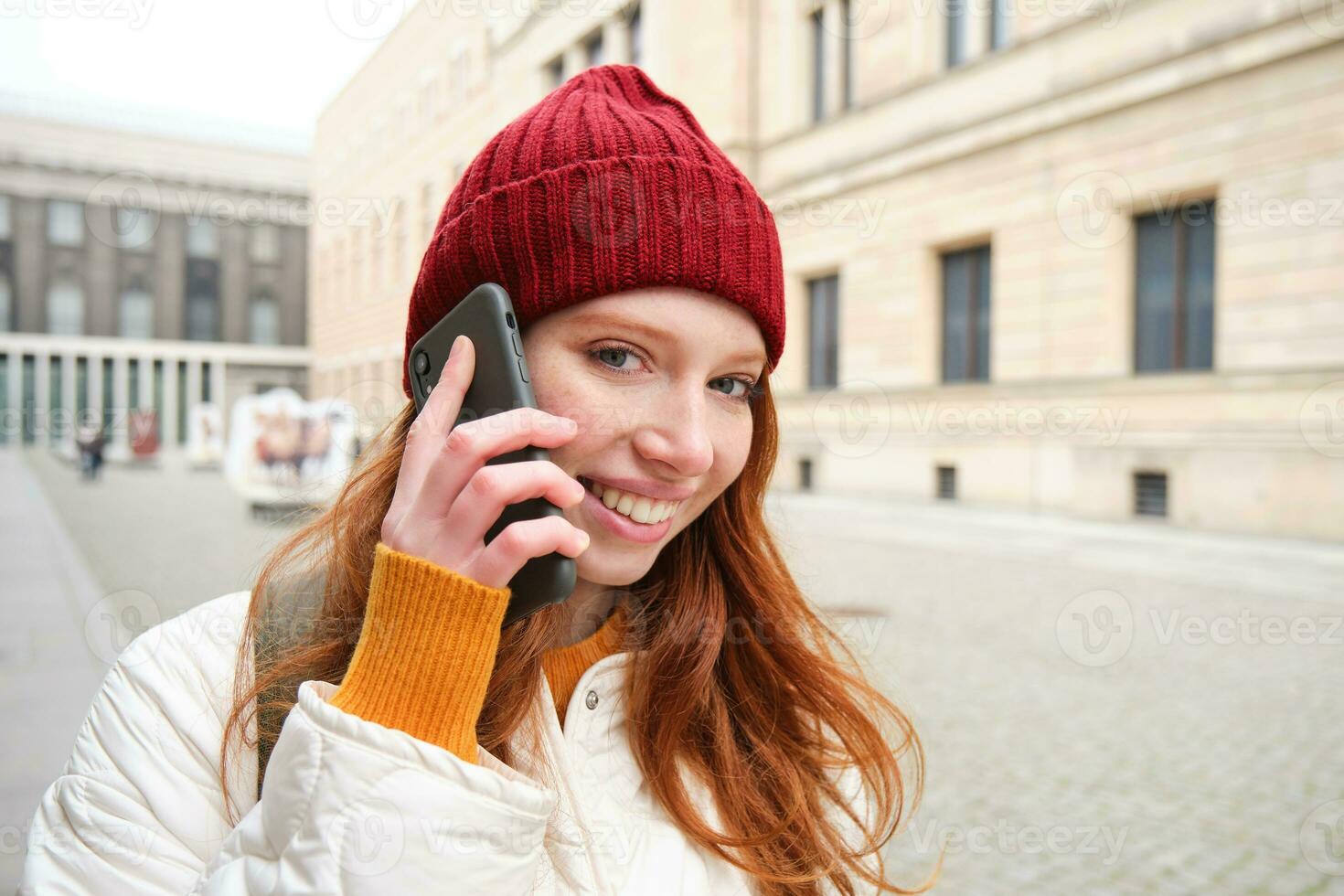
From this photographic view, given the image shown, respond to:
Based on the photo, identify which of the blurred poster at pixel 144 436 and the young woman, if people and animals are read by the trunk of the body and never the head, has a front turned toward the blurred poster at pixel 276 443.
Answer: the blurred poster at pixel 144 436

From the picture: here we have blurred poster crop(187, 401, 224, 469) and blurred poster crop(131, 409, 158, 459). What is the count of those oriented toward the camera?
2

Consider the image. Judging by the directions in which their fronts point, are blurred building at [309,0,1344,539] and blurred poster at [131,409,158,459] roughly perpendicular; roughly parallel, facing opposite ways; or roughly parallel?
roughly perpendicular

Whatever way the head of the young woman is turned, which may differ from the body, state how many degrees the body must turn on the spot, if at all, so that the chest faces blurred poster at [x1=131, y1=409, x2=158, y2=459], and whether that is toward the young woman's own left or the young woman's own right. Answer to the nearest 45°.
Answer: approximately 135° to the young woman's own left

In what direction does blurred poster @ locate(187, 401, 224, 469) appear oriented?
toward the camera

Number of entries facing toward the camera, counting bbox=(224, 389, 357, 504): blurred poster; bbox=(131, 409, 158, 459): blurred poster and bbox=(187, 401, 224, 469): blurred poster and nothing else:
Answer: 3

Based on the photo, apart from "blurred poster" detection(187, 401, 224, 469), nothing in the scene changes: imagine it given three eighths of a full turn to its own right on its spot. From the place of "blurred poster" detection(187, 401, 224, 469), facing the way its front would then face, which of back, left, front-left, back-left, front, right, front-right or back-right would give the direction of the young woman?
back-left

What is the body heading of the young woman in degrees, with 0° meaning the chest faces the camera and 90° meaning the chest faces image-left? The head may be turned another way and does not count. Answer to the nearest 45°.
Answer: approximately 315°

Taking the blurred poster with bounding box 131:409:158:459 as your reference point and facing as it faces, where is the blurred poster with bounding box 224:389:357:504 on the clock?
the blurred poster with bounding box 224:389:357:504 is roughly at 12 o'clock from the blurred poster with bounding box 131:409:158:459.

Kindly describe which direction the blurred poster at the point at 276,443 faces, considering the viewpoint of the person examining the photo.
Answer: facing the viewer

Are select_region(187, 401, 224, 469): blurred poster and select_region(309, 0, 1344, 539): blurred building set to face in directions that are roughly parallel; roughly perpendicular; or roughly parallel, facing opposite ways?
roughly perpendicular

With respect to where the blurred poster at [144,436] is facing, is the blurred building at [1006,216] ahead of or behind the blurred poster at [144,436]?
ahead
